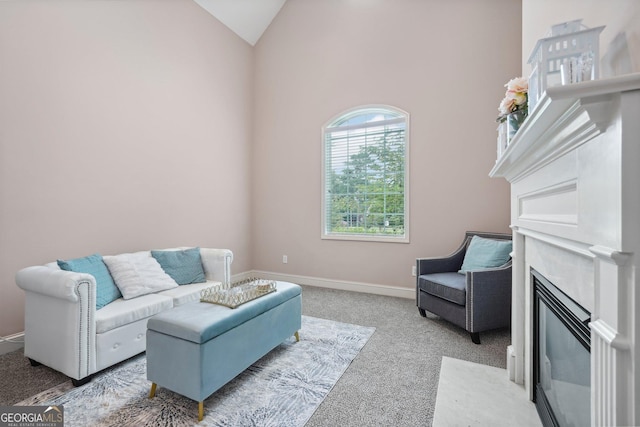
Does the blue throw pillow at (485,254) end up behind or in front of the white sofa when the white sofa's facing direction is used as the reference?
in front

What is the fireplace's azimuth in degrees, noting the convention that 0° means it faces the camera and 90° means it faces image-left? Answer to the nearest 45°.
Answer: approximately 45°

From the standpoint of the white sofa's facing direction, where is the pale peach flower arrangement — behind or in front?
in front

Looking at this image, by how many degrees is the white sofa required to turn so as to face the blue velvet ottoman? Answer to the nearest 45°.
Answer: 0° — it already faces it

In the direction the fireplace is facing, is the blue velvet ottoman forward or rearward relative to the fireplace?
forward

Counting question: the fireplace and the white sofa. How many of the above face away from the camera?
0

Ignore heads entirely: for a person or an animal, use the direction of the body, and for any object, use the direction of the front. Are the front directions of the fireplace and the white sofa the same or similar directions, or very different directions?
very different directions

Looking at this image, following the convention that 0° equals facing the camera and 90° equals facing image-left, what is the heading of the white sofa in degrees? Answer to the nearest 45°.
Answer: approximately 315°
